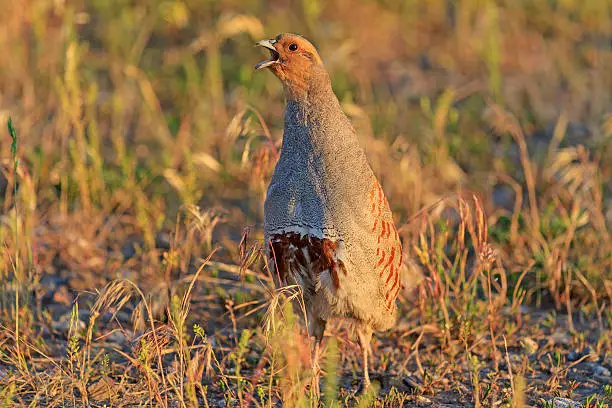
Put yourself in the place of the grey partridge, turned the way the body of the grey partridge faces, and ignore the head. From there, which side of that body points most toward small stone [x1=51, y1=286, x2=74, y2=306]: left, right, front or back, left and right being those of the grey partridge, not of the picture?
right

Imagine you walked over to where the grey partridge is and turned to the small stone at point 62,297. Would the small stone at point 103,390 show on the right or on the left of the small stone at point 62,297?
left

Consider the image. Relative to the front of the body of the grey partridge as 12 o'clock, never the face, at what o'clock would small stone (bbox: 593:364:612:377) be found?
The small stone is roughly at 7 o'clock from the grey partridge.

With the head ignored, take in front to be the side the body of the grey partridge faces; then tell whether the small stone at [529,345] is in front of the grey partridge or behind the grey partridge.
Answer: behind

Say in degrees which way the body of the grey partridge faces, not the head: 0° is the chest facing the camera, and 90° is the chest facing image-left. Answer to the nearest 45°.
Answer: approximately 45°
